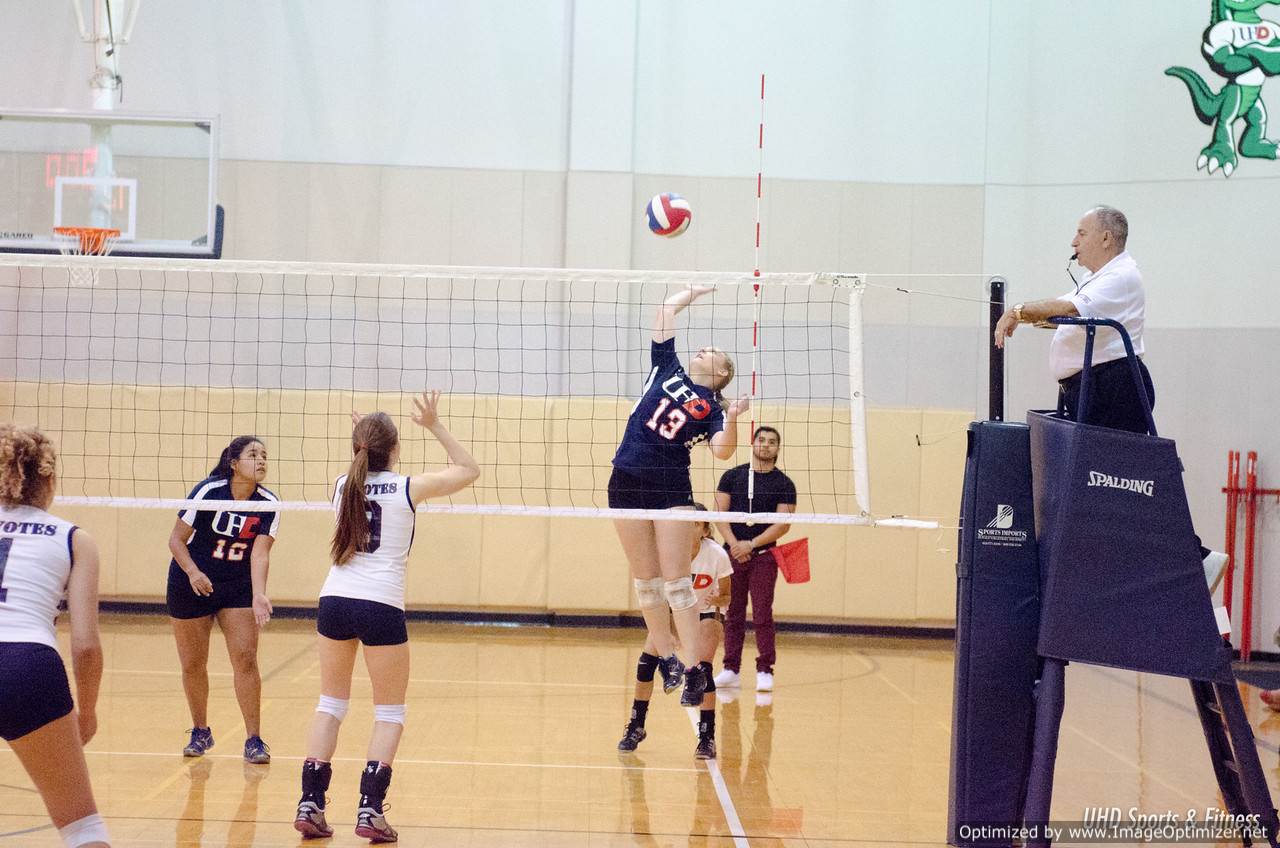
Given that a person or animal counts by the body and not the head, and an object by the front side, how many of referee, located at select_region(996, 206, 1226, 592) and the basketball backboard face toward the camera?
1

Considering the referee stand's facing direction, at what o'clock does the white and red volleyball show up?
The white and red volleyball is roughly at 1 o'clock from the referee stand.

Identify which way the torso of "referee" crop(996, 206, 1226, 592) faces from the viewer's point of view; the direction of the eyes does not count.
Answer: to the viewer's left

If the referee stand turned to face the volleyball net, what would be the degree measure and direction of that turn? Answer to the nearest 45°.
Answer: approximately 45° to its right

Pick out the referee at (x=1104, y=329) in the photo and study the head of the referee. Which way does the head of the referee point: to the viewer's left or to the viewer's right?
to the viewer's left

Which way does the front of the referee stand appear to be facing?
to the viewer's left

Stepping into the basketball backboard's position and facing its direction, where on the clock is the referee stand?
The referee stand is roughly at 11 o'clock from the basketball backboard.

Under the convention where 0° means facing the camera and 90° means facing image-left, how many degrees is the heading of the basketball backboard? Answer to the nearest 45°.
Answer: approximately 0°
